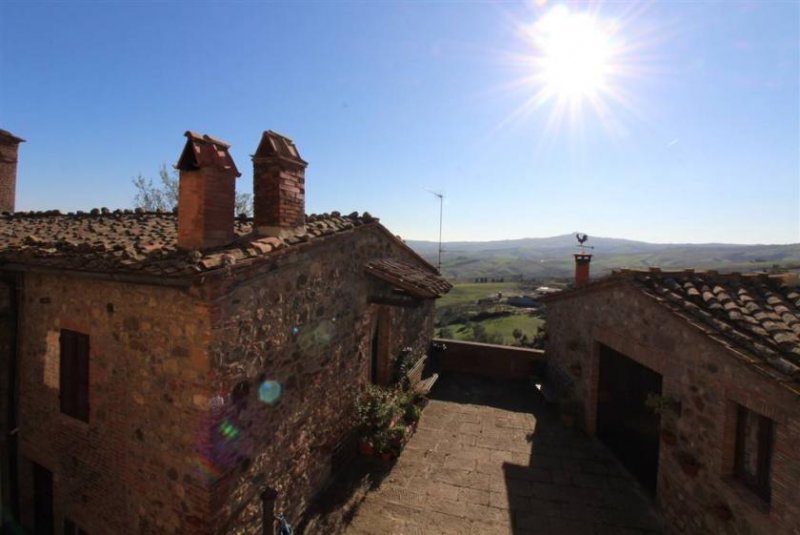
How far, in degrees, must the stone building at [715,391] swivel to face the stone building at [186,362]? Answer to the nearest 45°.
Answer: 0° — it already faces it

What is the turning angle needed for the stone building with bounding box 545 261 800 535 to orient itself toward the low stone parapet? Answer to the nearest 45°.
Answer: approximately 90° to its right

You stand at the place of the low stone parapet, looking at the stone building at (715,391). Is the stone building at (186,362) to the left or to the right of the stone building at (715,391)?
right

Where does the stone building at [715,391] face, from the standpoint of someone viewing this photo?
facing the viewer and to the left of the viewer

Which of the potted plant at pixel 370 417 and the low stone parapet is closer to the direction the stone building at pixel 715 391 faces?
the potted plant

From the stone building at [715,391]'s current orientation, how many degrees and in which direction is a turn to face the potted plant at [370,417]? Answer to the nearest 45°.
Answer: approximately 45° to its right
